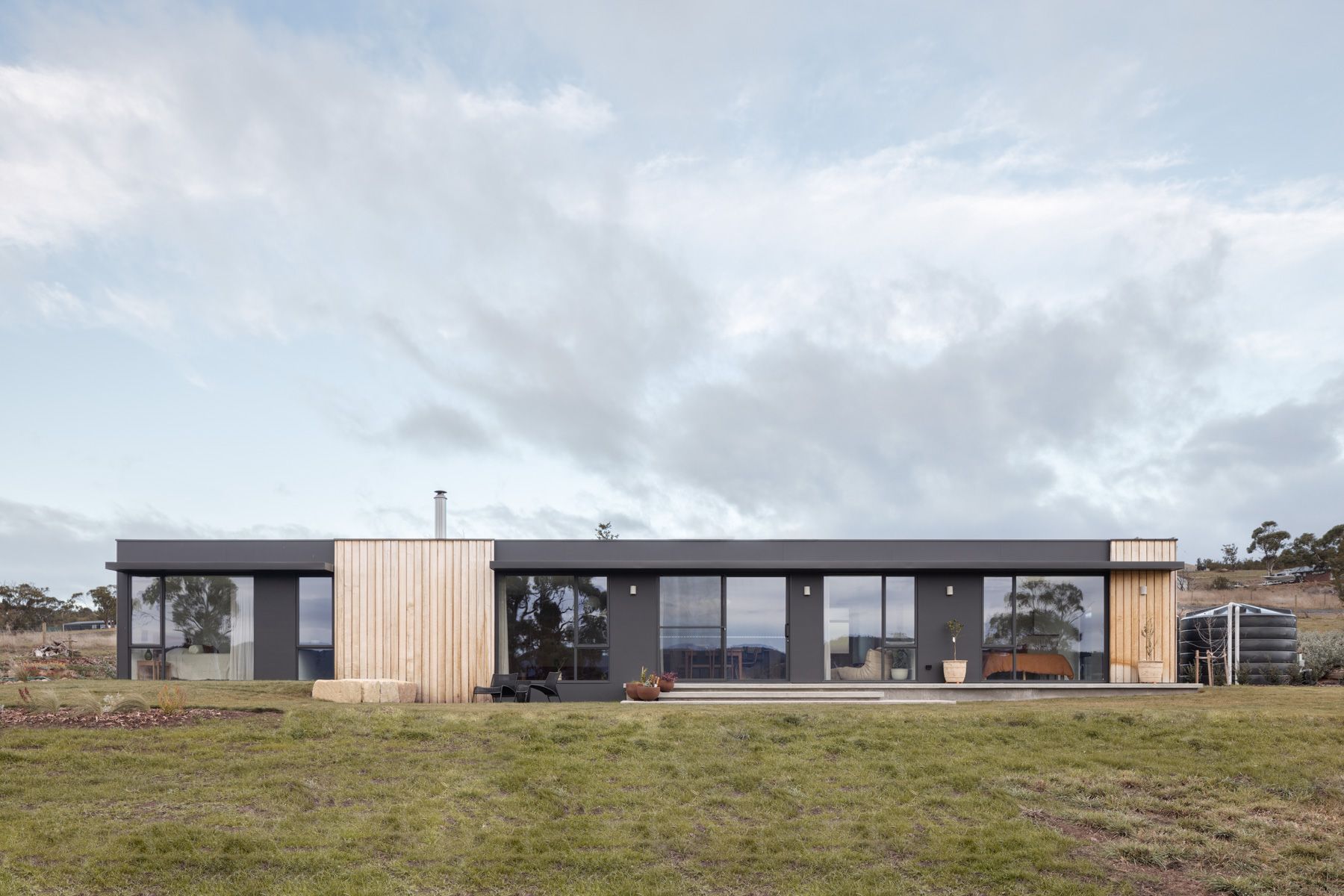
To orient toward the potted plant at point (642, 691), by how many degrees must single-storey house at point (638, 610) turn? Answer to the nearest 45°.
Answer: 0° — it already faces it

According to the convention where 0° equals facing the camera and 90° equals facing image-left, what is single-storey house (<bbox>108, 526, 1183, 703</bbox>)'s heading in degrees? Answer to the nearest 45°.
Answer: approximately 0°

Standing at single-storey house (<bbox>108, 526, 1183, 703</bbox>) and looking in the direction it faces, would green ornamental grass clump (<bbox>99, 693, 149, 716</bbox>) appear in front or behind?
in front

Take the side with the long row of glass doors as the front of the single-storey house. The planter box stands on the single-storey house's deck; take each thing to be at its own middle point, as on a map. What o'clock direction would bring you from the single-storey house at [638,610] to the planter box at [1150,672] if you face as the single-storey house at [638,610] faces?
The planter box is roughly at 9 o'clock from the single-storey house.

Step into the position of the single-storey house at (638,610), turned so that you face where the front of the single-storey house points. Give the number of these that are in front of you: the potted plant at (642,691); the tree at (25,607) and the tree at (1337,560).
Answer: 1
